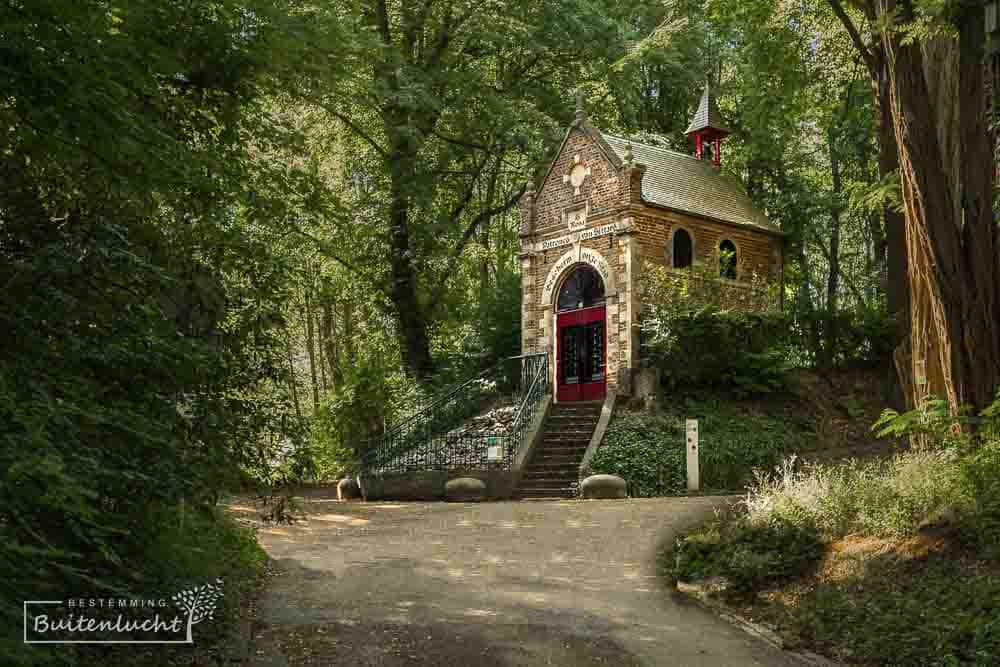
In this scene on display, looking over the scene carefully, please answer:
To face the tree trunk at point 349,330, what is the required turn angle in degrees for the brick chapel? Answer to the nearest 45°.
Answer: approximately 90° to its right

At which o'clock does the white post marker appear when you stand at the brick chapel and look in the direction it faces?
The white post marker is roughly at 10 o'clock from the brick chapel.

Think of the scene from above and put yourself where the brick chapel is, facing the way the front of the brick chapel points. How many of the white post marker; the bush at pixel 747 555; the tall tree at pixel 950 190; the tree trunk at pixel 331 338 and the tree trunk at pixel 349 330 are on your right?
2

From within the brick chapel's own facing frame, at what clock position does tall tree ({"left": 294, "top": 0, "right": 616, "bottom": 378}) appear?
The tall tree is roughly at 2 o'clock from the brick chapel.

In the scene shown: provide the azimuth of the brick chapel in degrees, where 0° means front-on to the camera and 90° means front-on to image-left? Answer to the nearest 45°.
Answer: approximately 45°

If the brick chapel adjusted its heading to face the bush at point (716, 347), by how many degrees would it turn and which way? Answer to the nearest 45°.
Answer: approximately 90° to its left
